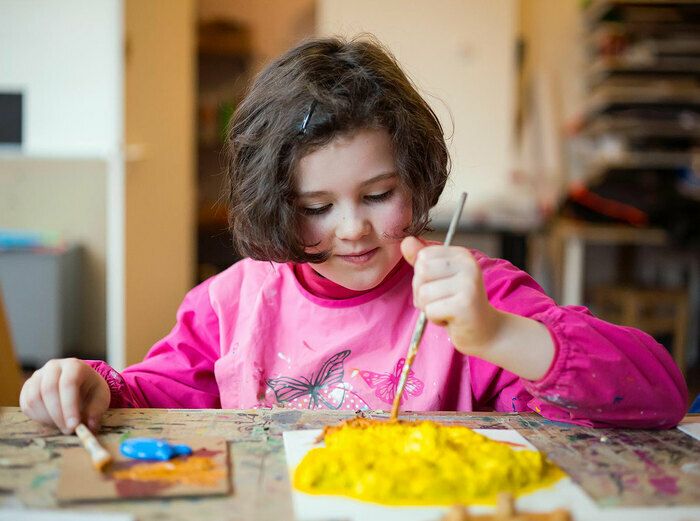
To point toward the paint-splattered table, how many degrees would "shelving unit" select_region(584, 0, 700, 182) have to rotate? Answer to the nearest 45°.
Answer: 0° — it already faces it

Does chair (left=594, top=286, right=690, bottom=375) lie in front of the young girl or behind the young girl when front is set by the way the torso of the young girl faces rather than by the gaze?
behind

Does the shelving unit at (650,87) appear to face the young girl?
yes

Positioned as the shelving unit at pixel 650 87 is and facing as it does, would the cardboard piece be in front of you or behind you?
in front

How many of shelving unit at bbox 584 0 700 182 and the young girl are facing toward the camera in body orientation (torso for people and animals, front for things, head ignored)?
2

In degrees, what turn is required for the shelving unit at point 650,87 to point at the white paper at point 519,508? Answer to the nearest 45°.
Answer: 0° — it already faces it
